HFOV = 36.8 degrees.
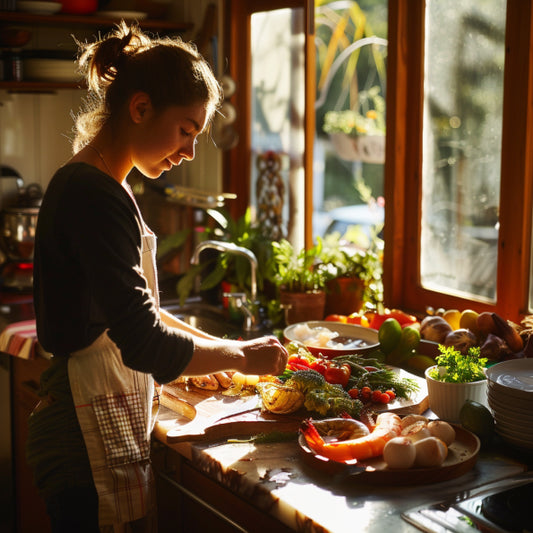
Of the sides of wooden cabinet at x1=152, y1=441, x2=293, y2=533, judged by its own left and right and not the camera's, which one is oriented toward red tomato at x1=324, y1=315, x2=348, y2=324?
back

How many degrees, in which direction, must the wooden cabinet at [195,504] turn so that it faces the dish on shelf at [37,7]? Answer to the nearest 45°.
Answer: approximately 90° to its right

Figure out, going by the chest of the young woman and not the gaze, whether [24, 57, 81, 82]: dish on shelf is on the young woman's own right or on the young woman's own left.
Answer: on the young woman's own left

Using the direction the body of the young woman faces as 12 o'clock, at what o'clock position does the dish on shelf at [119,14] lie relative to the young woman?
The dish on shelf is roughly at 9 o'clock from the young woman.

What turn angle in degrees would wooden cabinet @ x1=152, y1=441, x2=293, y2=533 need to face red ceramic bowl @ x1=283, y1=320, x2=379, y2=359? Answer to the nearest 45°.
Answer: approximately 180°

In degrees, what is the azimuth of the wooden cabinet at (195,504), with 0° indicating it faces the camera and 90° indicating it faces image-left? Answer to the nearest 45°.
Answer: approximately 45°

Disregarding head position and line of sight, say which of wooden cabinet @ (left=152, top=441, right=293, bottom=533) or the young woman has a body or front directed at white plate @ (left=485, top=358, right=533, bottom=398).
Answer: the young woman

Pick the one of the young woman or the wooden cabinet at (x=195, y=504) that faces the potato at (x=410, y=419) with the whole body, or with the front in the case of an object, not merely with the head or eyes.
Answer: the young woman

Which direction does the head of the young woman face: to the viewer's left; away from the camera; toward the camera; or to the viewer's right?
to the viewer's right

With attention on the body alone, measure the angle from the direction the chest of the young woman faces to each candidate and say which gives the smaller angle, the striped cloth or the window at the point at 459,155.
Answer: the window

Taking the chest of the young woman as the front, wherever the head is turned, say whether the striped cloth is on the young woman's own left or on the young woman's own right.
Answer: on the young woman's own left

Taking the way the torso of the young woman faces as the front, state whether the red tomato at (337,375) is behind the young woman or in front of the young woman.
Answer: in front

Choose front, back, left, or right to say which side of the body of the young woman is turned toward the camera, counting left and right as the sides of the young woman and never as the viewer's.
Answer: right

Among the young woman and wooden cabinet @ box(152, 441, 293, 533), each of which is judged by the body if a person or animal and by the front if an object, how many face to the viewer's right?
1
